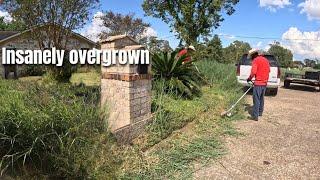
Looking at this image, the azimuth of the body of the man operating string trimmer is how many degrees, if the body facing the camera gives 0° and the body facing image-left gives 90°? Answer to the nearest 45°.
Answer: approximately 90°

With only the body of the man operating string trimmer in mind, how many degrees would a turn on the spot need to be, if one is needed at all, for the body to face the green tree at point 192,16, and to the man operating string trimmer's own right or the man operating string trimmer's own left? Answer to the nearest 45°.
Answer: approximately 90° to the man operating string trimmer's own right

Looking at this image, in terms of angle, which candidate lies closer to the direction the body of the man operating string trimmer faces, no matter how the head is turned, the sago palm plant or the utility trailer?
the sago palm plant

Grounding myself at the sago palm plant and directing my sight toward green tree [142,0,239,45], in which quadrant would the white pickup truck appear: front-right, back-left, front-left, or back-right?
front-right

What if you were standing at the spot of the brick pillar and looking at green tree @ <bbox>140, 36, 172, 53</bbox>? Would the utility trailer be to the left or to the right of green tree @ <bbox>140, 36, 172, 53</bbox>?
right

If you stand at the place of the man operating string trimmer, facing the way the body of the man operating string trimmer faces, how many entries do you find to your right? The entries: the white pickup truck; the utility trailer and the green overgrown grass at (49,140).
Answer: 2

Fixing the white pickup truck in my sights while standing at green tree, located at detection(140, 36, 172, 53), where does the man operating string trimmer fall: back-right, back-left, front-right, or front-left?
front-right

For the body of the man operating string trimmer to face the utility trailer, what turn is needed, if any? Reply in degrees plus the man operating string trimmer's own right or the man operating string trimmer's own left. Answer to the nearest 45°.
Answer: approximately 90° to the man operating string trimmer's own right

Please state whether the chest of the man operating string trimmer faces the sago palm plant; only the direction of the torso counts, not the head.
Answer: yes

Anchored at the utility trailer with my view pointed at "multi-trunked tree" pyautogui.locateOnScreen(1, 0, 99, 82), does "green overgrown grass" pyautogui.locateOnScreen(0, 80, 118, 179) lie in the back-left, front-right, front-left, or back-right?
front-left

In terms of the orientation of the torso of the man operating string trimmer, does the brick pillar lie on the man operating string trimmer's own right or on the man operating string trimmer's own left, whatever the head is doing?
on the man operating string trimmer's own left
